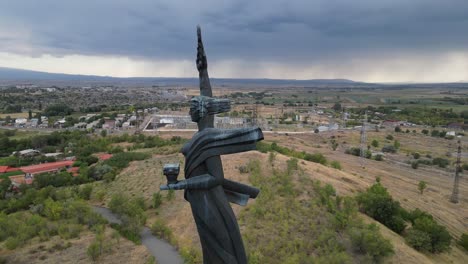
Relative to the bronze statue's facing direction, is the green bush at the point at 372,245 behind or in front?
behind

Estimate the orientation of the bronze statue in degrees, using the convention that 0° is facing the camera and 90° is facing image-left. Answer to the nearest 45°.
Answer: approximately 90°

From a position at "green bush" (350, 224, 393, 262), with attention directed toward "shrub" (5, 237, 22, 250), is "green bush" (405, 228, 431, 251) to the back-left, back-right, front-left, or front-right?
back-right

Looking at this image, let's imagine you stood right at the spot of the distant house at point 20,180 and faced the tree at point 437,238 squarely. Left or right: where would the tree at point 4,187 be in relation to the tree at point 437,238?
right
